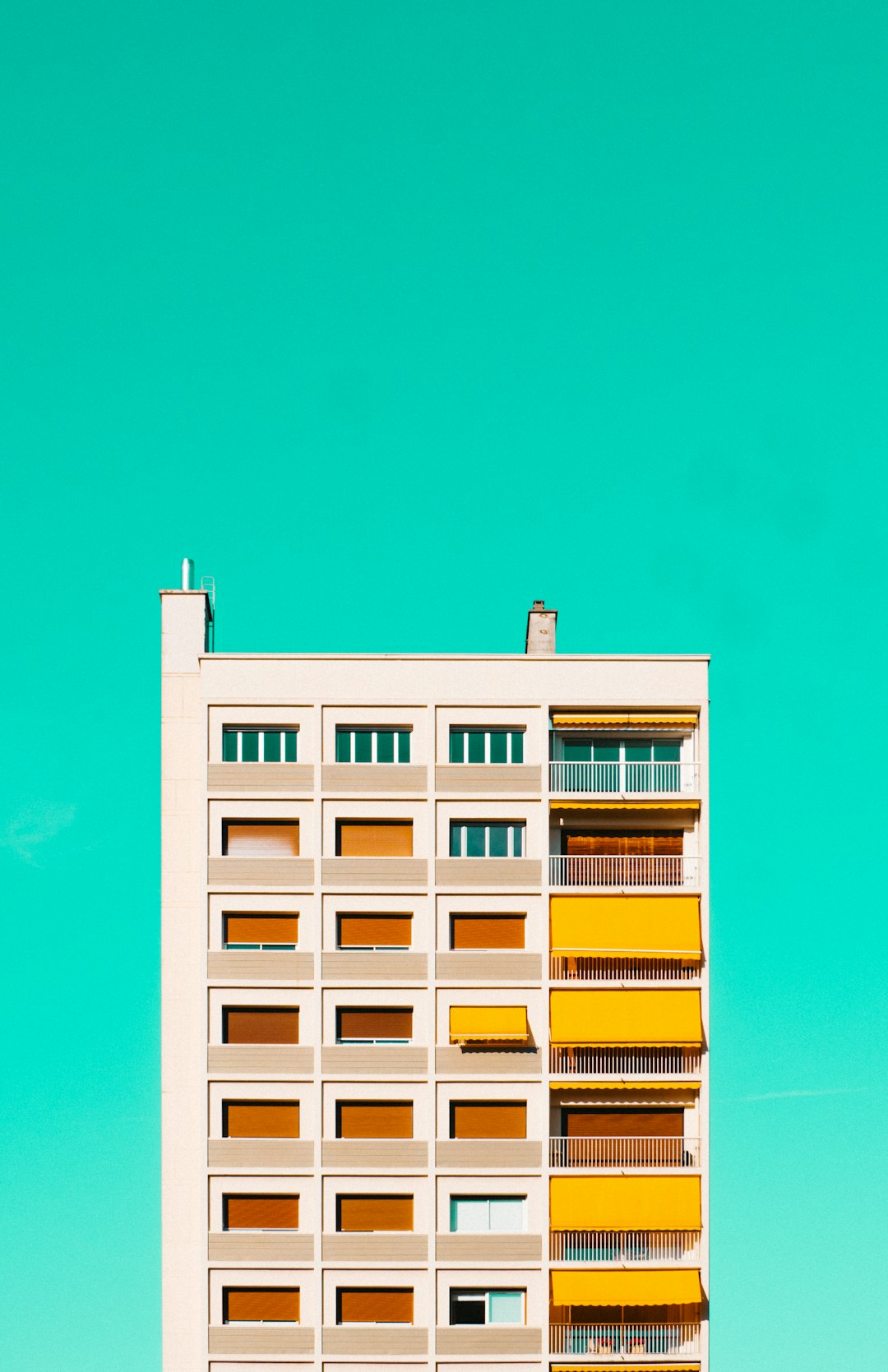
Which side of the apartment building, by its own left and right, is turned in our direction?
front
